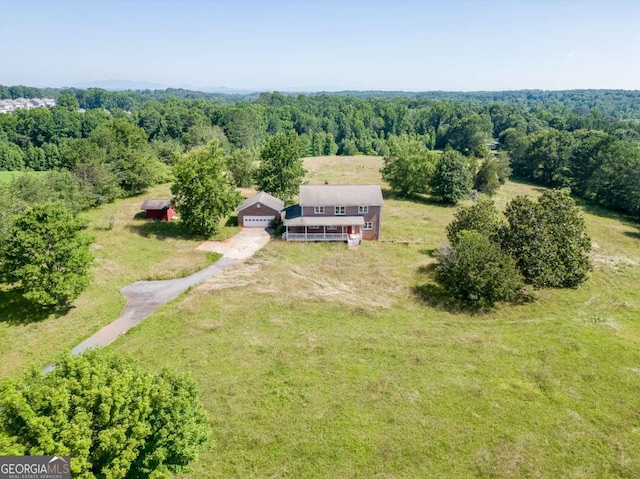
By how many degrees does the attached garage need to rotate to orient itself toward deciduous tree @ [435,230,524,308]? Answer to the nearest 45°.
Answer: approximately 45° to its left

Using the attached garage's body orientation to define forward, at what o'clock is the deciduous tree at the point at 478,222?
The deciduous tree is roughly at 10 o'clock from the attached garage.

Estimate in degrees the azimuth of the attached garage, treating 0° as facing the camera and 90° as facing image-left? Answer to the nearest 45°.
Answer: approximately 0°

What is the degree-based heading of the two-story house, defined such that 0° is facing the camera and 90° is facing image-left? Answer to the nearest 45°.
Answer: approximately 0°

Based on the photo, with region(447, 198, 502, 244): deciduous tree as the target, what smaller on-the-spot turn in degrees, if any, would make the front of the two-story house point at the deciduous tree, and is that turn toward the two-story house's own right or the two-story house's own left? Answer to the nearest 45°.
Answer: approximately 45° to the two-story house's own left

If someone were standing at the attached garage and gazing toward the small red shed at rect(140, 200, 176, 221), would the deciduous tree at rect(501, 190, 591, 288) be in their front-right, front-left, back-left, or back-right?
back-left

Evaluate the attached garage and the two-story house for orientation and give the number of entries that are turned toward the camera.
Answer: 2

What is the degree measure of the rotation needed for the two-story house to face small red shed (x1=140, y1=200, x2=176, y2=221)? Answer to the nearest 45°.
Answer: approximately 90° to its right

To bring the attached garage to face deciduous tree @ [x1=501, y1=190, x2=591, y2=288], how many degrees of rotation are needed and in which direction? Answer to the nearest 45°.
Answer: approximately 45° to its left
